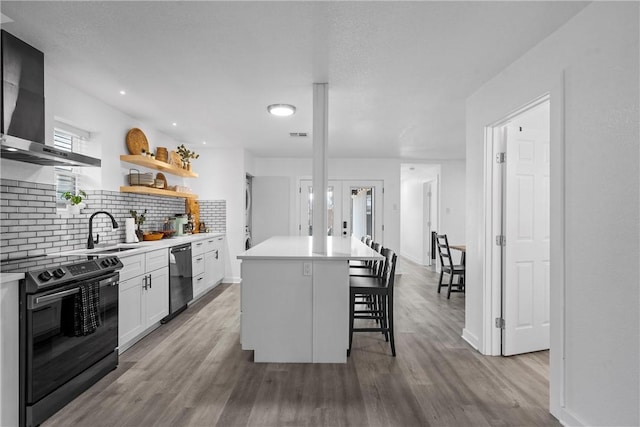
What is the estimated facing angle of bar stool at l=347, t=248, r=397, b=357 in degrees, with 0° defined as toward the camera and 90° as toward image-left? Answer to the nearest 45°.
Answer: approximately 90°

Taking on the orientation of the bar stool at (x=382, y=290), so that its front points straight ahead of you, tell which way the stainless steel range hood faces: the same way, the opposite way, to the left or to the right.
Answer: the opposite way

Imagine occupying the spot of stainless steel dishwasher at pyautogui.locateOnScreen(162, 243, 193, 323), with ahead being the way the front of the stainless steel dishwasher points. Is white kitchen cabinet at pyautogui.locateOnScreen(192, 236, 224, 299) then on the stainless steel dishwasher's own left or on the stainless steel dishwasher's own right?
on the stainless steel dishwasher's own left

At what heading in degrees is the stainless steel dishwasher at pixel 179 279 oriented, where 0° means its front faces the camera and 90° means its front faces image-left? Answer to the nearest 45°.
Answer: approximately 315°

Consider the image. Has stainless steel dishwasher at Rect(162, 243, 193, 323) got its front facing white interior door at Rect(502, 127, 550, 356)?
yes
